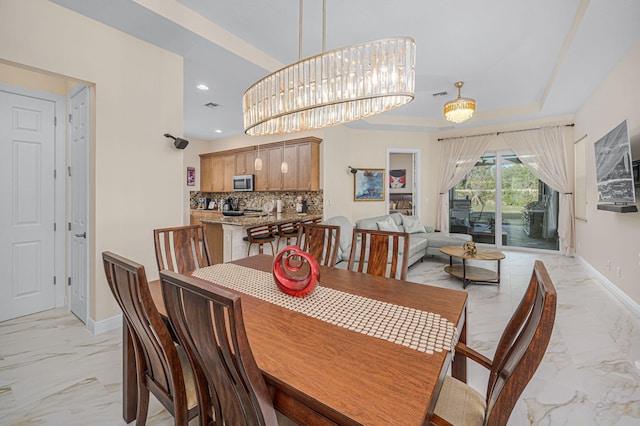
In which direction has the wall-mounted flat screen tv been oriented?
to the viewer's left

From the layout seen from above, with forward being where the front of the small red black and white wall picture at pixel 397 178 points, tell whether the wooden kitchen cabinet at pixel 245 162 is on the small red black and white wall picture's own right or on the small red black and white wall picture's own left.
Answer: on the small red black and white wall picture's own right

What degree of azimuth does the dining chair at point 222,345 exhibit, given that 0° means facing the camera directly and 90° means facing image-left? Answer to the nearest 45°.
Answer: approximately 225°

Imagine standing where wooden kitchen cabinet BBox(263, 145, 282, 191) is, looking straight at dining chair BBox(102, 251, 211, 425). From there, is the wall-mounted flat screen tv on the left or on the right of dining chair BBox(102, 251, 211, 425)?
left

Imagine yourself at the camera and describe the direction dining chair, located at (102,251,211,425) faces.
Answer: facing away from the viewer and to the right of the viewer

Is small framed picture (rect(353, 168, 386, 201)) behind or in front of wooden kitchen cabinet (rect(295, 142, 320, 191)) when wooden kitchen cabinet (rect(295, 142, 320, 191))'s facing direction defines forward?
behind

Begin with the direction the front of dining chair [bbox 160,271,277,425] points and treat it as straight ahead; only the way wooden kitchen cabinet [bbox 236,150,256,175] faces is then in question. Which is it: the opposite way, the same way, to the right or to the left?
the opposite way

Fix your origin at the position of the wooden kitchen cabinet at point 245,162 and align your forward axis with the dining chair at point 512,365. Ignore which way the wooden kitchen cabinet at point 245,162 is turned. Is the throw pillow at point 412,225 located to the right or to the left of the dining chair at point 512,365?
left
